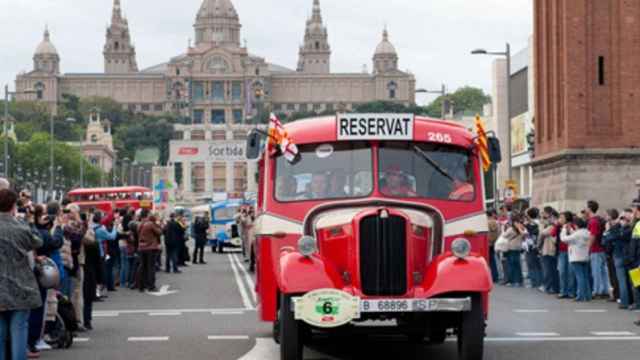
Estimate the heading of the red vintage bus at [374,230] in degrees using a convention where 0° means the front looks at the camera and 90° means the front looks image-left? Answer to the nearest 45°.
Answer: approximately 0°

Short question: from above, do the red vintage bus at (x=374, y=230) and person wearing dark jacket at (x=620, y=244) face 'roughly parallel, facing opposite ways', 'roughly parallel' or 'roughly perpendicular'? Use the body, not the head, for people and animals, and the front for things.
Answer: roughly perpendicular

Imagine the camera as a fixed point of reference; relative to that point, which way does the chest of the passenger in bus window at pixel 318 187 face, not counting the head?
toward the camera

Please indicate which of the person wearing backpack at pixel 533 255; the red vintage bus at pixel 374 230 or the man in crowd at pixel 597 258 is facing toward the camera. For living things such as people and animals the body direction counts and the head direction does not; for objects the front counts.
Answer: the red vintage bus

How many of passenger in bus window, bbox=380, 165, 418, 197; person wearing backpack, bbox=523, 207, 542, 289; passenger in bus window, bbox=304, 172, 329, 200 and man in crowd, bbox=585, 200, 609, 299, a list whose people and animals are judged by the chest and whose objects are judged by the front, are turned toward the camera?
2

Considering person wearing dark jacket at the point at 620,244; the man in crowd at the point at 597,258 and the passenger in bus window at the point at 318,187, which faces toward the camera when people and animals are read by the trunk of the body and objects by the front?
the passenger in bus window

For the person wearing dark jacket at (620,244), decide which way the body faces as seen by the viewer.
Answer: to the viewer's left

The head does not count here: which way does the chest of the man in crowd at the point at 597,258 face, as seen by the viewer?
to the viewer's left

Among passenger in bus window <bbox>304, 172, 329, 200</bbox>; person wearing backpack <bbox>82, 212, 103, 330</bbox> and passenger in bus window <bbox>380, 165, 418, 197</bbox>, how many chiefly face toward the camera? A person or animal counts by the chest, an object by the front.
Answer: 2

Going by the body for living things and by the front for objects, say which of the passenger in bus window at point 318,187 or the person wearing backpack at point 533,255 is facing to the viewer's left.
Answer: the person wearing backpack

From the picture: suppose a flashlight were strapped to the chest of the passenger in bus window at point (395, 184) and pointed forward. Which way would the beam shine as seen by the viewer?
toward the camera

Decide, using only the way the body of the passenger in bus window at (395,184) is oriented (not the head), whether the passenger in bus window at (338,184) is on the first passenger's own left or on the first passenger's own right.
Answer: on the first passenger's own right

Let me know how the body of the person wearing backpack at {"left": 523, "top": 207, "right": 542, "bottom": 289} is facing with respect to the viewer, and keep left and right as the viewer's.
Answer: facing to the left of the viewer
